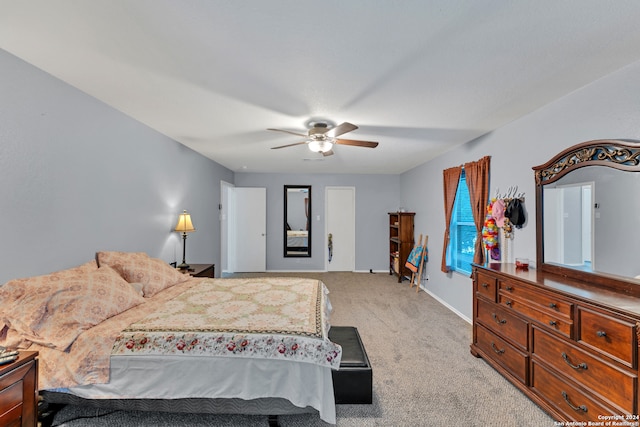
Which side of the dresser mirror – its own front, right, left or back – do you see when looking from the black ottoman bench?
front

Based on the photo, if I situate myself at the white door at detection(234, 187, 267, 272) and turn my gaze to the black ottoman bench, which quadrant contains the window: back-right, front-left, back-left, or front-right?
front-left

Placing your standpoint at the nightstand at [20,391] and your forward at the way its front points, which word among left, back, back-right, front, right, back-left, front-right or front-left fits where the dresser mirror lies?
front

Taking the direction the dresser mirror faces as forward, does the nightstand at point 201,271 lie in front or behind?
in front

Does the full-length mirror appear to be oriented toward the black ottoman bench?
yes

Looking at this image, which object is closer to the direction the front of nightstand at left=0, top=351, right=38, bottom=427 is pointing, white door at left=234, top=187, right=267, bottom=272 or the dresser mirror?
the dresser mirror

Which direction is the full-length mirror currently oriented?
toward the camera

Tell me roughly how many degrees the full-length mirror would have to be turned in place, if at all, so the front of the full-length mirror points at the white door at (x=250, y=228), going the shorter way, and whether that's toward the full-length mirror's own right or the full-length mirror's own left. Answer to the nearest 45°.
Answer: approximately 90° to the full-length mirror's own right

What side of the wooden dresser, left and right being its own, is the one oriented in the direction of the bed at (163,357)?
front

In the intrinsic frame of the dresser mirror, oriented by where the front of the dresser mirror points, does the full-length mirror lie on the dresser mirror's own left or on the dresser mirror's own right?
on the dresser mirror's own right

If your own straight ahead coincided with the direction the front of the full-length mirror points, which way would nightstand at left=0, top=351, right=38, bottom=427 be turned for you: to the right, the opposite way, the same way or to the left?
to the left

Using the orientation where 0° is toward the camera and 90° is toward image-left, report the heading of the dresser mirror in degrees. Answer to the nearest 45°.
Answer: approximately 45°

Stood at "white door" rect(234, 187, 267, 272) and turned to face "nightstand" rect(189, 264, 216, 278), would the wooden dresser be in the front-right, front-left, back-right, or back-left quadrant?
front-left

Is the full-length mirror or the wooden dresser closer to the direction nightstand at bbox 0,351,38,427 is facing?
the wooden dresser

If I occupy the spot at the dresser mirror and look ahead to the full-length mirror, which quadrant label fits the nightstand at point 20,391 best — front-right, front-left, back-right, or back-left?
front-left

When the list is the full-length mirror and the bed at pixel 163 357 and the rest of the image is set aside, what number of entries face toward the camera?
1

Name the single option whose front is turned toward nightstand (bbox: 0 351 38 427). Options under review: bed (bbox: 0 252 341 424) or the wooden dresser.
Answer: the wooden dresser

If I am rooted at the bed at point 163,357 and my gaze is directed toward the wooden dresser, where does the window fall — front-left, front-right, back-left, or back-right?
front-left

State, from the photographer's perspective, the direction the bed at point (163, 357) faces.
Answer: facing to the right of the viewer

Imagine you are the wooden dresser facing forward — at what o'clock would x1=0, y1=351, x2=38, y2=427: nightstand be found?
The nightstand is roughly at 12 o'clock from the wooden dresser.

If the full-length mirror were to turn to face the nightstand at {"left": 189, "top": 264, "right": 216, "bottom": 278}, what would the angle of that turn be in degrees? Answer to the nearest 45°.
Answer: approximately 45° to its right
